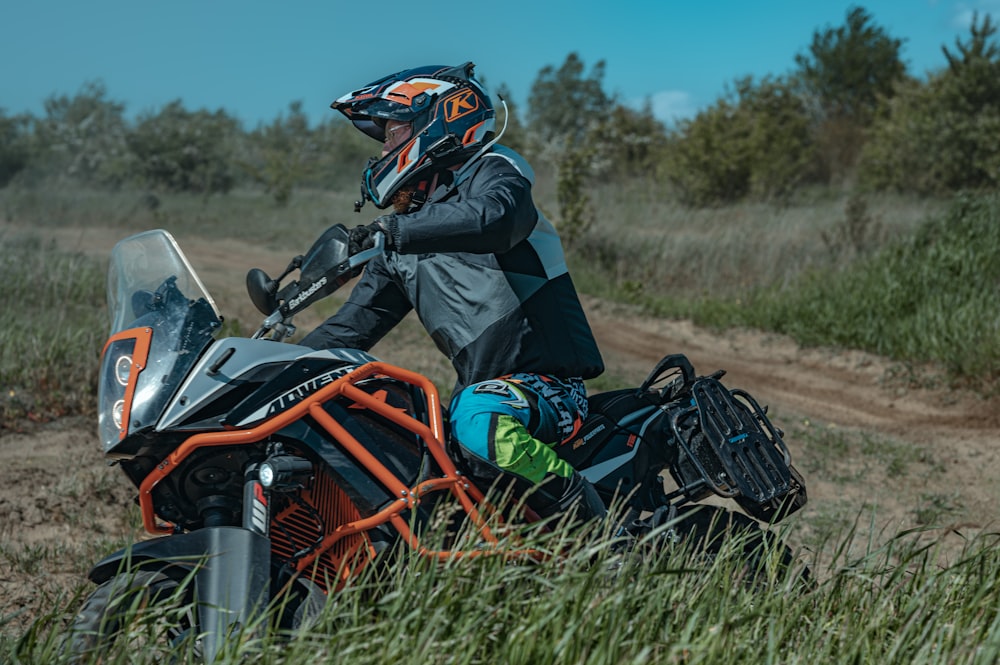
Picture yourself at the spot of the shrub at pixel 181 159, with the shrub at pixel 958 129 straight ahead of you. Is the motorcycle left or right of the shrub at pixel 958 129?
right

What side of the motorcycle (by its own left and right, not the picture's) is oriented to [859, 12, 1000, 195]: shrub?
back

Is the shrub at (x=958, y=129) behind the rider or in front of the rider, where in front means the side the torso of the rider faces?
behind

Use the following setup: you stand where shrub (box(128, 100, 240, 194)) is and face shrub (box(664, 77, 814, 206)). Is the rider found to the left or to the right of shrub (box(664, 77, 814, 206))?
right

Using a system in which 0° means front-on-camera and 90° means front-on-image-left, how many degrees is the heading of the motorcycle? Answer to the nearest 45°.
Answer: approximately 45°

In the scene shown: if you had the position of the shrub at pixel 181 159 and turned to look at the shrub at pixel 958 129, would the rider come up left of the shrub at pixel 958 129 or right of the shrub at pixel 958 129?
right

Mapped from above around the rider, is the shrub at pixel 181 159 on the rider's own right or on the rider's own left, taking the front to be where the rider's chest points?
on the rider's own right

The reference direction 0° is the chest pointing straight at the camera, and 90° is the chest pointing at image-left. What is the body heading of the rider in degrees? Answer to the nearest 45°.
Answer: approximately 45°

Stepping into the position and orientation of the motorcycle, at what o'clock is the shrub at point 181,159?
The shrub is roughly at 4 o'clock from the motorcycle.

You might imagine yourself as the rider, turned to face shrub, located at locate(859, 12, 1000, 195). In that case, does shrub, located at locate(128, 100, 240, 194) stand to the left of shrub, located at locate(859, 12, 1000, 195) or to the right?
left
